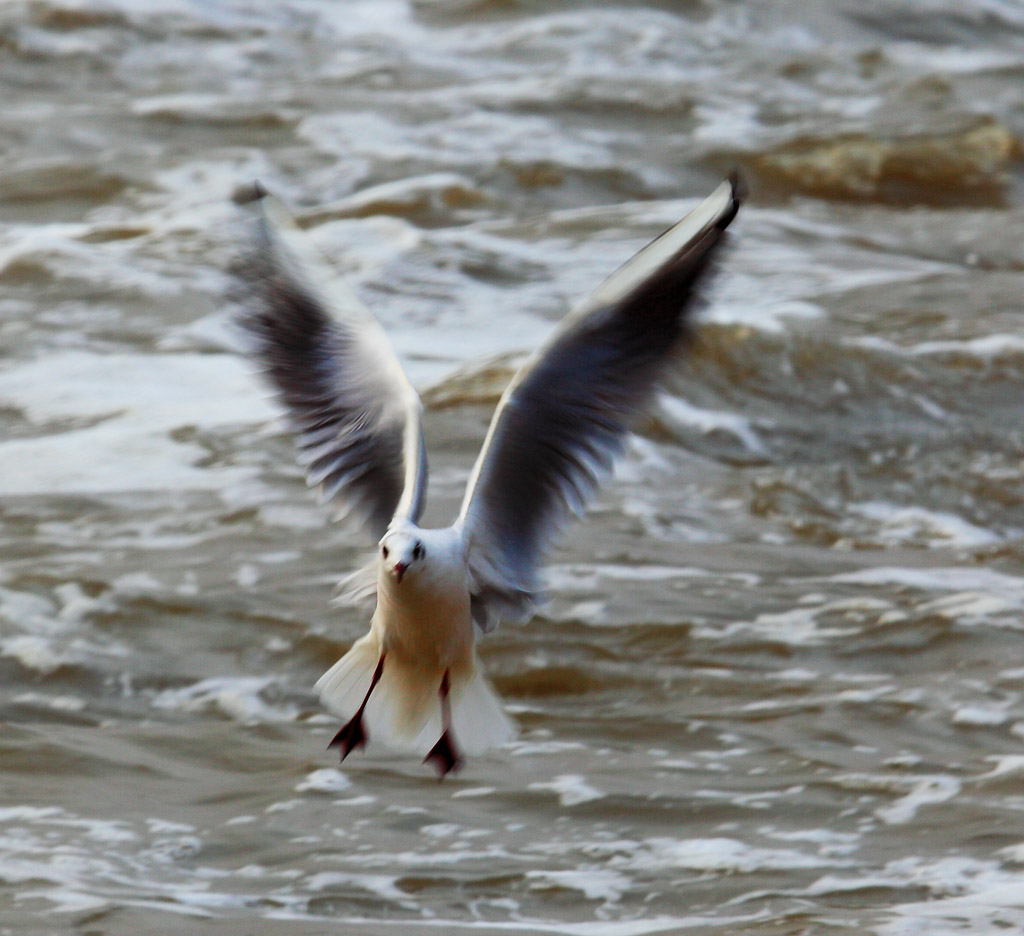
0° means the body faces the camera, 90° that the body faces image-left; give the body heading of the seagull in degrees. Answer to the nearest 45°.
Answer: approximately 0°
